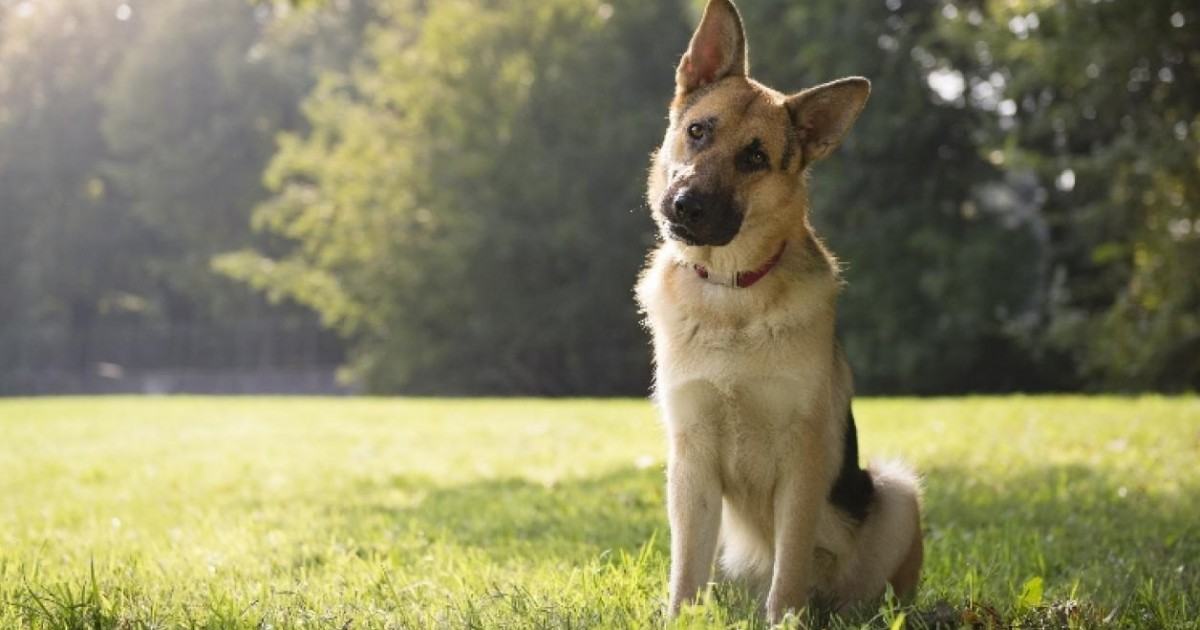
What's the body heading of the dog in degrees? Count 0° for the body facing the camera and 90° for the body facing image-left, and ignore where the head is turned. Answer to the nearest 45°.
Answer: approximately 45°

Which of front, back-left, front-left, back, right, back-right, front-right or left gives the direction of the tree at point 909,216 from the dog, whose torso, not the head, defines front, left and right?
back-right

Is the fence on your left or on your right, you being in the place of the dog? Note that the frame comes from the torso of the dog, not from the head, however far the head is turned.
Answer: on your right

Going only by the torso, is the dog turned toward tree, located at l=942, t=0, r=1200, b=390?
no
